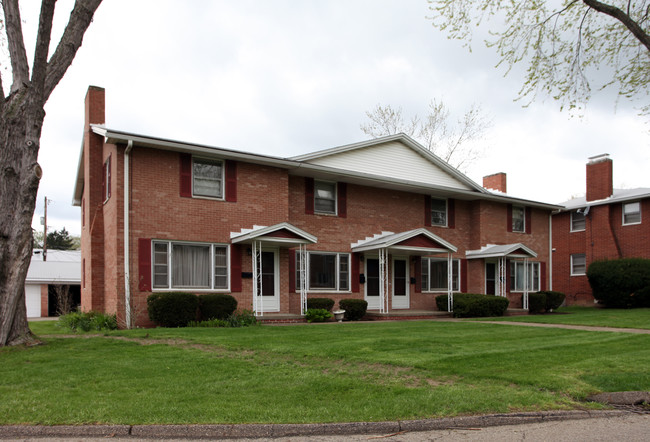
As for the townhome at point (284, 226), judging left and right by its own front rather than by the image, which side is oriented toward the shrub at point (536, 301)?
left

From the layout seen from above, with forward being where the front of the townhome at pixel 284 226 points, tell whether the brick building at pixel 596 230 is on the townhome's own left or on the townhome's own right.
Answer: on the townhome's own left

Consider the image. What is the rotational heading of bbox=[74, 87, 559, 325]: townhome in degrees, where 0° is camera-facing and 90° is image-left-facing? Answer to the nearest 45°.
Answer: approximately 315°

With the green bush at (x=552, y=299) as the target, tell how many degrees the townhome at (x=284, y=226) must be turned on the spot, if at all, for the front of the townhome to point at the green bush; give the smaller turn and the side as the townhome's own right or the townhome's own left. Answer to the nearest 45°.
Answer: approximately 90° to the townhome's own left

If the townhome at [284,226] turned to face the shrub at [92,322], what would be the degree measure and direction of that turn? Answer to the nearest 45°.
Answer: approximately 90° to its right
